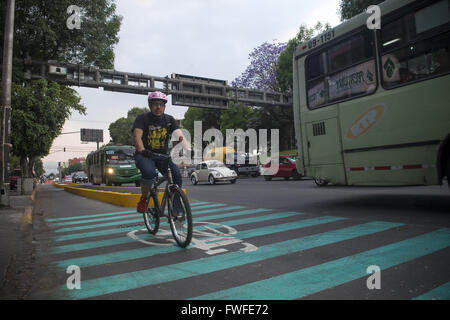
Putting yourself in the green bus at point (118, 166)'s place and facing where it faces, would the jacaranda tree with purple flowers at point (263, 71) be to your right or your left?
on your left

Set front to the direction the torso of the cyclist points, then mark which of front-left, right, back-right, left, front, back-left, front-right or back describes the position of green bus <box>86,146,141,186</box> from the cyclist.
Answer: back

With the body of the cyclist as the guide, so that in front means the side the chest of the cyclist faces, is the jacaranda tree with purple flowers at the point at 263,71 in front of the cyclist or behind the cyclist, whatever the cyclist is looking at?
behind

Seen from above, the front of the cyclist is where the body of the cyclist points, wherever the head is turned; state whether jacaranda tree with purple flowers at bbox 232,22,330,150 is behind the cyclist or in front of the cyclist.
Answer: behind

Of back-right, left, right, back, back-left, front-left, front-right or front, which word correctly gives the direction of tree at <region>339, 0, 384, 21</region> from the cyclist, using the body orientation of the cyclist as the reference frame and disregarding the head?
back-left

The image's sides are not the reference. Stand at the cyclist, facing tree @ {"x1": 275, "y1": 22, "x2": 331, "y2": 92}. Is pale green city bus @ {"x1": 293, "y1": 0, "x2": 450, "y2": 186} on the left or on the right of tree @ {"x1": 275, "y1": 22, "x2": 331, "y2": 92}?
right

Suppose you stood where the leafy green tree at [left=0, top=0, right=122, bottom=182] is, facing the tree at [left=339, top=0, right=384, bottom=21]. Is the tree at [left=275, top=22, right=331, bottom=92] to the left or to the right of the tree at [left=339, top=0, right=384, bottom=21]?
left
